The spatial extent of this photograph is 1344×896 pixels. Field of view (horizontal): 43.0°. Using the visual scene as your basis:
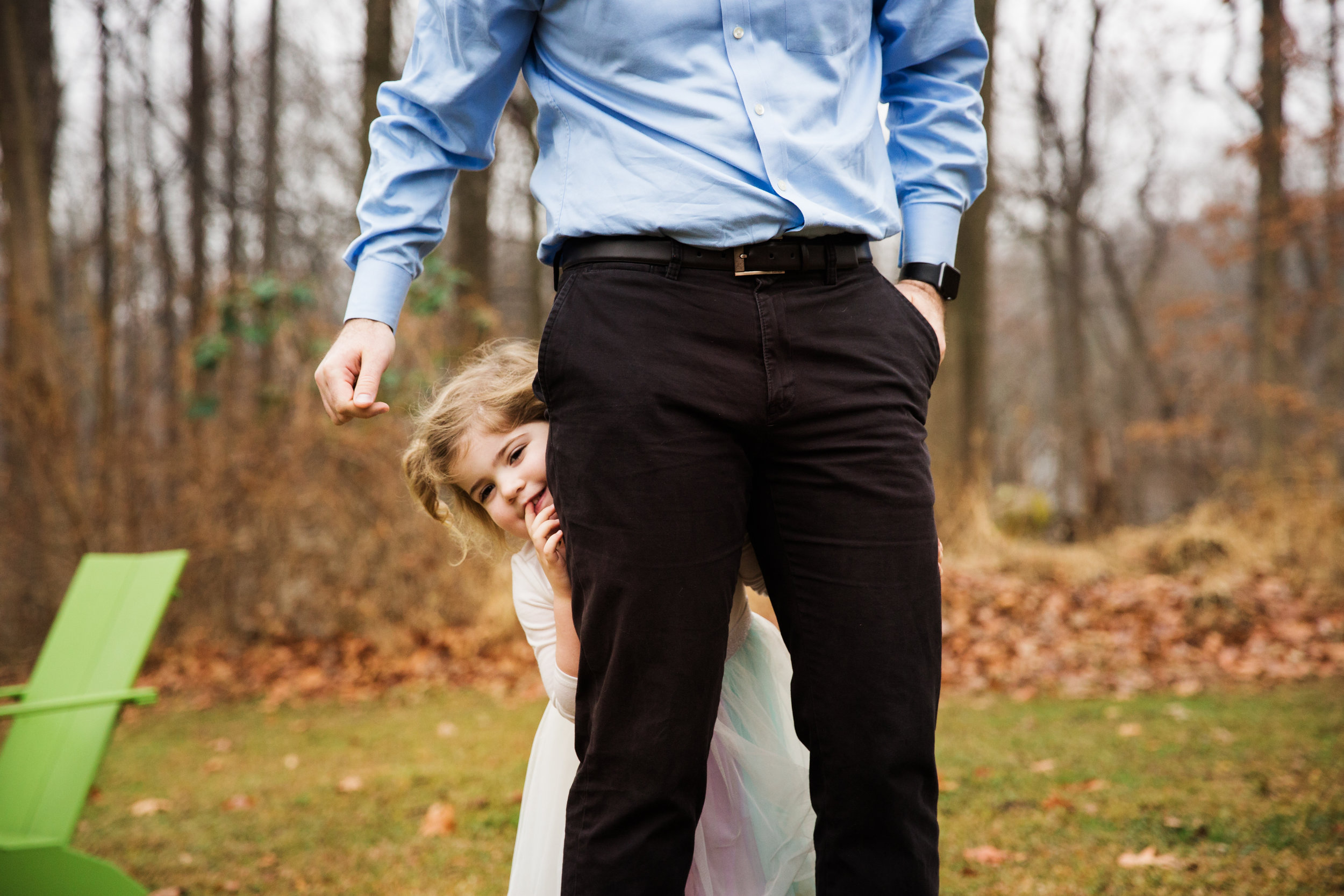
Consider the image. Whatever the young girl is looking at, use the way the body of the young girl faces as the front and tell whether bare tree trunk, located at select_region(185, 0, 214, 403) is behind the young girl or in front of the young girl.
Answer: behind

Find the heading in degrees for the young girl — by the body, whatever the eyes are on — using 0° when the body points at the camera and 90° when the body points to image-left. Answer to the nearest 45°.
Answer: approximately 0°

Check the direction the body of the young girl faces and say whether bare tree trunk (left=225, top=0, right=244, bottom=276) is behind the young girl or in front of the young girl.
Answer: behind

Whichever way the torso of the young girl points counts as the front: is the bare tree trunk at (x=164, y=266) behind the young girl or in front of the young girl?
behind

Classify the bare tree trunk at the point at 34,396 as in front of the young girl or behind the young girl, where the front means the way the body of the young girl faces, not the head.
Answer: behind

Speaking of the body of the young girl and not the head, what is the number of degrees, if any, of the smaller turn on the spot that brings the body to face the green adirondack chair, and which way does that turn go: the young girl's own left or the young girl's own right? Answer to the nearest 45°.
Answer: approximately 135° to the young girl's own right
